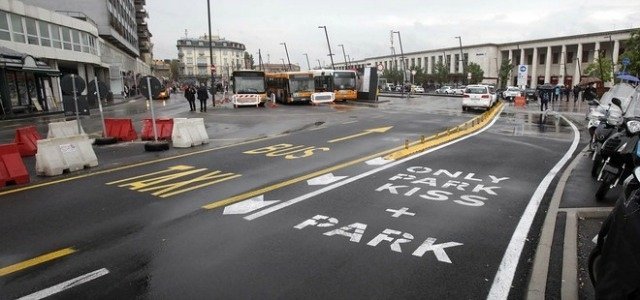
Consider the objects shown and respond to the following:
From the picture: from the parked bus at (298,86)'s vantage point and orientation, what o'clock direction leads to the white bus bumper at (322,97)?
The white bus bumper is roughly at 11 o'clock from the parked bus.

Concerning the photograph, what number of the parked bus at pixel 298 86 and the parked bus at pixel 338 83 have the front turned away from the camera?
0

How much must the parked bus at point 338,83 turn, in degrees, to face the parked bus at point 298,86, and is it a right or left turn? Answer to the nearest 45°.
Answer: approximately 90° to its right

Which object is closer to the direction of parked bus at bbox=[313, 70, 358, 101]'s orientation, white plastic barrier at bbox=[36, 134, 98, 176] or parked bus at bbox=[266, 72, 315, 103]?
the white plastic barrier

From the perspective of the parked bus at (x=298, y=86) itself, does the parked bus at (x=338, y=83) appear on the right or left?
on its left
